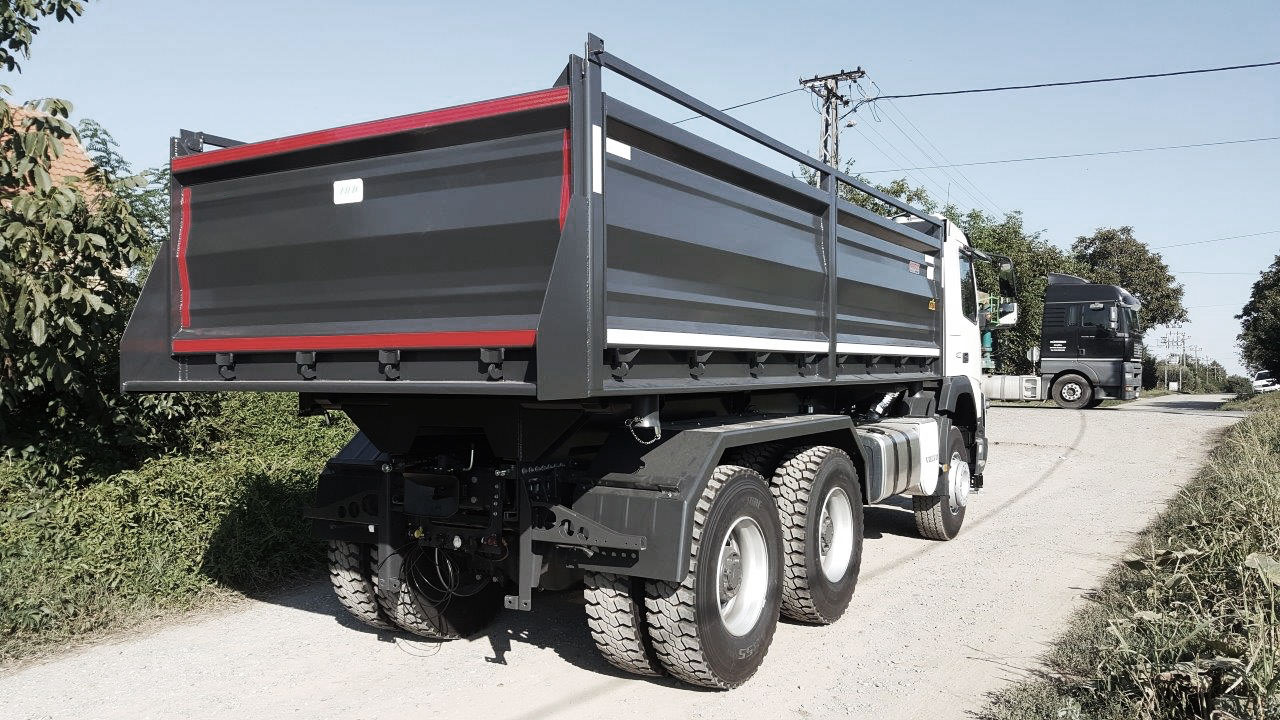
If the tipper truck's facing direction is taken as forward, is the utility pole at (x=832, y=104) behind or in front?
in front

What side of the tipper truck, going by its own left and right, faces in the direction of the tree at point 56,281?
left

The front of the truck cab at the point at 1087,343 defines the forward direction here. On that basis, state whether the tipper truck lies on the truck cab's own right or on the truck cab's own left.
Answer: on the truck cab's own right

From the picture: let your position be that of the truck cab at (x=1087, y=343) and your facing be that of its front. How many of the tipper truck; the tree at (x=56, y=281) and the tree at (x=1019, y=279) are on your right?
2

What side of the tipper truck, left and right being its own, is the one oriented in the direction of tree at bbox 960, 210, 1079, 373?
front

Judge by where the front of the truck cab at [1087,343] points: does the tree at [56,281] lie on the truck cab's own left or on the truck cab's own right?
on the truck cab's own right

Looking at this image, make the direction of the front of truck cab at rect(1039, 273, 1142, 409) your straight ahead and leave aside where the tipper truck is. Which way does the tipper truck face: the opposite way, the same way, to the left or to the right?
to the left

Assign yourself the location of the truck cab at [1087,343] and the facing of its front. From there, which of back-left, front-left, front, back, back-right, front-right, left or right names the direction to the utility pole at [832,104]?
back-right

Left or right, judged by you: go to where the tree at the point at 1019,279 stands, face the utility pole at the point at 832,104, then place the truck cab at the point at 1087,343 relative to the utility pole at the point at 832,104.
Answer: left

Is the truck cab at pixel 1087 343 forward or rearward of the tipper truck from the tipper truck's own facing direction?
forward

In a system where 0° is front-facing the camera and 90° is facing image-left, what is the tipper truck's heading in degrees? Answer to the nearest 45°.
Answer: approximately 225°

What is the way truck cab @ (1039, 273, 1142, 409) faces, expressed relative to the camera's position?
facing to the right of the viewer
